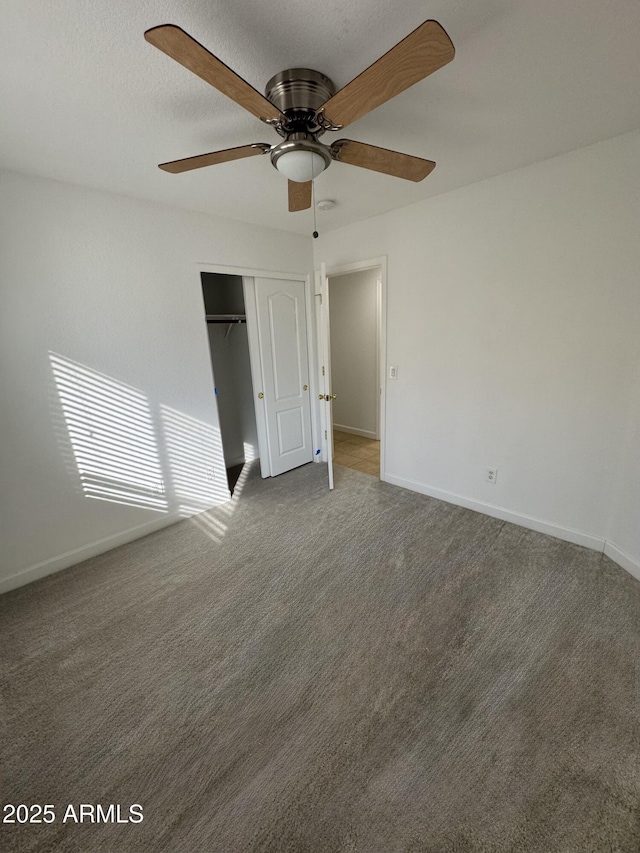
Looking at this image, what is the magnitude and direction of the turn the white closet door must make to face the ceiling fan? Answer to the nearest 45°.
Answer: approximately 45° to its right

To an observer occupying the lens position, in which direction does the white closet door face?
facing the viewer and to the right of the viewer
